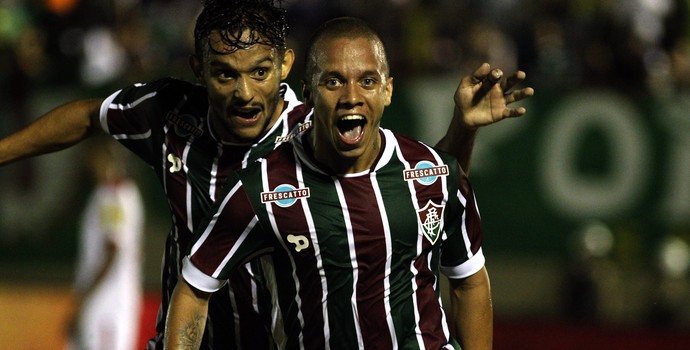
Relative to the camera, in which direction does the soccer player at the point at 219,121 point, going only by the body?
toward the camera

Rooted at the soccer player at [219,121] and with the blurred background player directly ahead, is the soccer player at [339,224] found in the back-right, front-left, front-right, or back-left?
back-right

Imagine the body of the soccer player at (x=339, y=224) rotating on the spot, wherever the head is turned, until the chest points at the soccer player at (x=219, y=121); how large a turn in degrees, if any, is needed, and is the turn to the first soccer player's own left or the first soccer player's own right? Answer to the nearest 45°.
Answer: approximately 135° to the first soccer player's own right

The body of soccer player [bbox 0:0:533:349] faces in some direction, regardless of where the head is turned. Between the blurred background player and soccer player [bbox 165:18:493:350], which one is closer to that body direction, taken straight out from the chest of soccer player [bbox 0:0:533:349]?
the soccer player

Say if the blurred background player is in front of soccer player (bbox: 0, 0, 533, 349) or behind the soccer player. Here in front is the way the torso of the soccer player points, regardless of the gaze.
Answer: behind

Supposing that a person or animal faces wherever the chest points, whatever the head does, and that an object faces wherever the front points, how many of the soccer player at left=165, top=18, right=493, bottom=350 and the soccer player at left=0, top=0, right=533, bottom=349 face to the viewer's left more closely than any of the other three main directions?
0
